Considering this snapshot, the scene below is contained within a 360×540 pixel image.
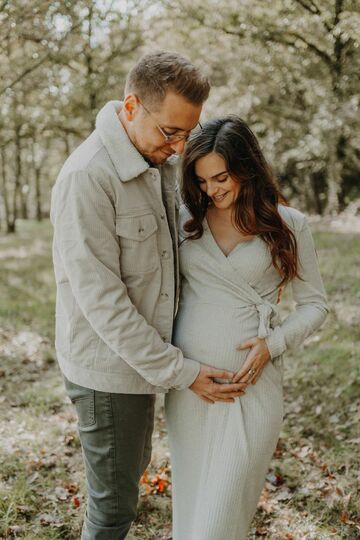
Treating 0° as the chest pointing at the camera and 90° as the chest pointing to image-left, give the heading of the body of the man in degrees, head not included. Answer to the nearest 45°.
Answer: approximately 315°

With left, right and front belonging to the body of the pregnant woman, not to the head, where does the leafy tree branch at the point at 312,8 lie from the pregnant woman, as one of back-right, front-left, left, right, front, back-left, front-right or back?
back-right

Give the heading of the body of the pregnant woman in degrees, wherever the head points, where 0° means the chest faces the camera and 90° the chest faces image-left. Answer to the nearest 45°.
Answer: approximately 45°

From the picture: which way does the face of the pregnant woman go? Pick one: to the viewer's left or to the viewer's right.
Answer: to the viewer's left

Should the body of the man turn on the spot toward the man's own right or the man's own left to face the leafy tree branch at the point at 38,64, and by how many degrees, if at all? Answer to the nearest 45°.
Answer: approximately 135° to the man's own left

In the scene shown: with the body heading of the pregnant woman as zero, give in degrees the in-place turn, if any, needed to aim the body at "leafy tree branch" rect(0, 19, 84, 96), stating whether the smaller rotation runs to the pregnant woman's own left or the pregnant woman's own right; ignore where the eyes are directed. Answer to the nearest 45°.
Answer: approximately 90° to the pregnant woman's own right

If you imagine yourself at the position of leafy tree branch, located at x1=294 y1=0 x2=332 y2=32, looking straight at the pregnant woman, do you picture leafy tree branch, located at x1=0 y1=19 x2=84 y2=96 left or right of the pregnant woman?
right
